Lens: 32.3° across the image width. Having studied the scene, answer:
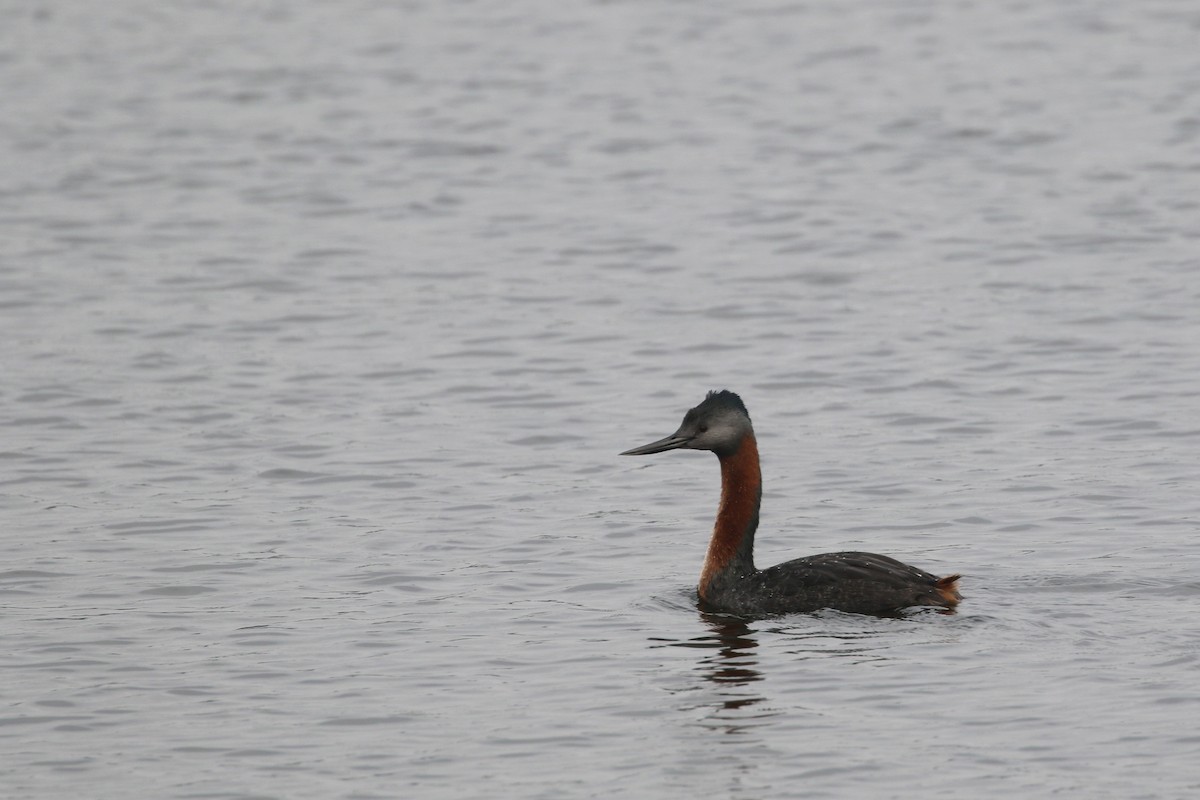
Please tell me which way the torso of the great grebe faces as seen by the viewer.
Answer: to the viewer's left
